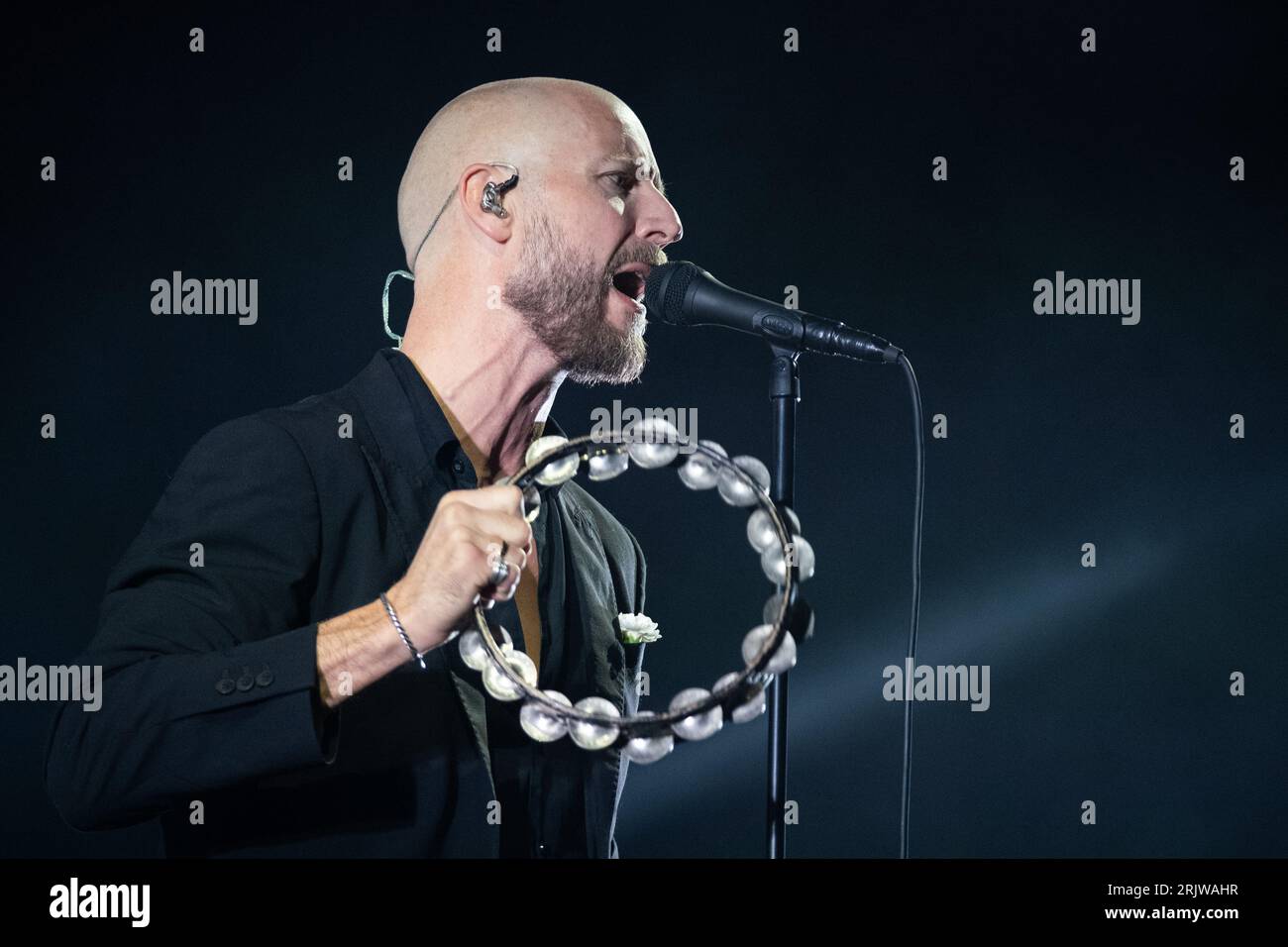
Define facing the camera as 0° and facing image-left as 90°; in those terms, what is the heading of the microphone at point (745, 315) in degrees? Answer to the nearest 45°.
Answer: approximately 90°
